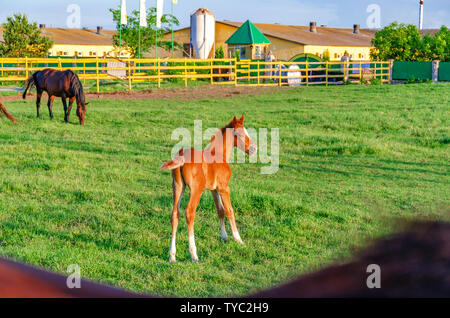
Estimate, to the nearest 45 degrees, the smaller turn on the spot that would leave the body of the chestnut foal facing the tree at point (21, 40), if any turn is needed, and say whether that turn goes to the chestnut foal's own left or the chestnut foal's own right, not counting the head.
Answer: approximately 45° to the chestnut foal's own left

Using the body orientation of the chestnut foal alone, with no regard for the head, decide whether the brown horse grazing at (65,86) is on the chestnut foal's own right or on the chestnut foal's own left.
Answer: on the chestnut foal's own left

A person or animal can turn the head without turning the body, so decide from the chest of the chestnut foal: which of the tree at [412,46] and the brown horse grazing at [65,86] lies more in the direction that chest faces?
the tree

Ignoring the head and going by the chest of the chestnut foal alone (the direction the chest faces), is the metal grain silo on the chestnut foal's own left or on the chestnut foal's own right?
on the chestnut foal's own left

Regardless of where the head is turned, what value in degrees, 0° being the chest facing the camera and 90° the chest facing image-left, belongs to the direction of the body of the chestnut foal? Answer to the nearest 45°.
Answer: approximately 225°

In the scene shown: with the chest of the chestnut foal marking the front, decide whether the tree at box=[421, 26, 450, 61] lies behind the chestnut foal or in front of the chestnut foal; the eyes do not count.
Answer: in front
